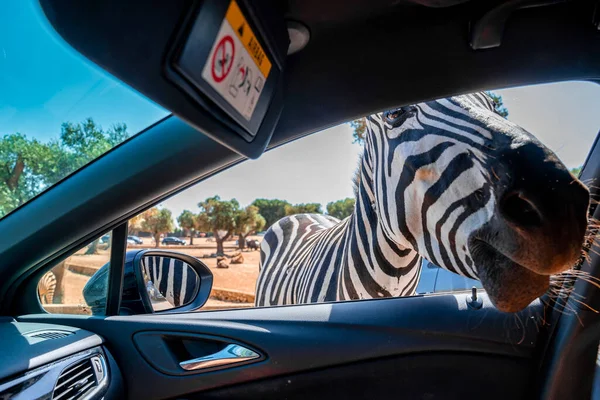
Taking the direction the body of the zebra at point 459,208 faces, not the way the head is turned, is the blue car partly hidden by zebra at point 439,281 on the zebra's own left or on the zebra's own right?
on the zebra's own left

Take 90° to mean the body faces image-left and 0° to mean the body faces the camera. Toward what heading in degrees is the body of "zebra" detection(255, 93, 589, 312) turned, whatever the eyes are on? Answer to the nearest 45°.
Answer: approximately 315°

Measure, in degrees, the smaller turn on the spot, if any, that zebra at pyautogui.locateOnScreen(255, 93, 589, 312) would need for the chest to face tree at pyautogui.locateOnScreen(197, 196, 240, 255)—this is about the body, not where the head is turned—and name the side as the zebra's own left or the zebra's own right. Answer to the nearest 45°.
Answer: approximately 180°

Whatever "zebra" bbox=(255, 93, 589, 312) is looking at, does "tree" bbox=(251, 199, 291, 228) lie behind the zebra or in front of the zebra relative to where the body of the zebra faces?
behind
